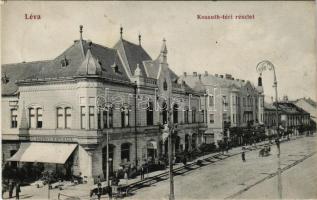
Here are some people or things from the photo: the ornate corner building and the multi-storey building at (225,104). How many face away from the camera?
0

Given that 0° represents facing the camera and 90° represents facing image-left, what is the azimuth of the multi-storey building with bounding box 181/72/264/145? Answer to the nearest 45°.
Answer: approximately 315°

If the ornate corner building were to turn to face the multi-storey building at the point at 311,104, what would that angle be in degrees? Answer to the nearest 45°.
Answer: approximately 45° to its left

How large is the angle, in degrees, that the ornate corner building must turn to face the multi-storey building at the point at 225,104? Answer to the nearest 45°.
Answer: approximately 90° to its left

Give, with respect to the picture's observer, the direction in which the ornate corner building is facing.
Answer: facing the viewer and to the right of the viewer
